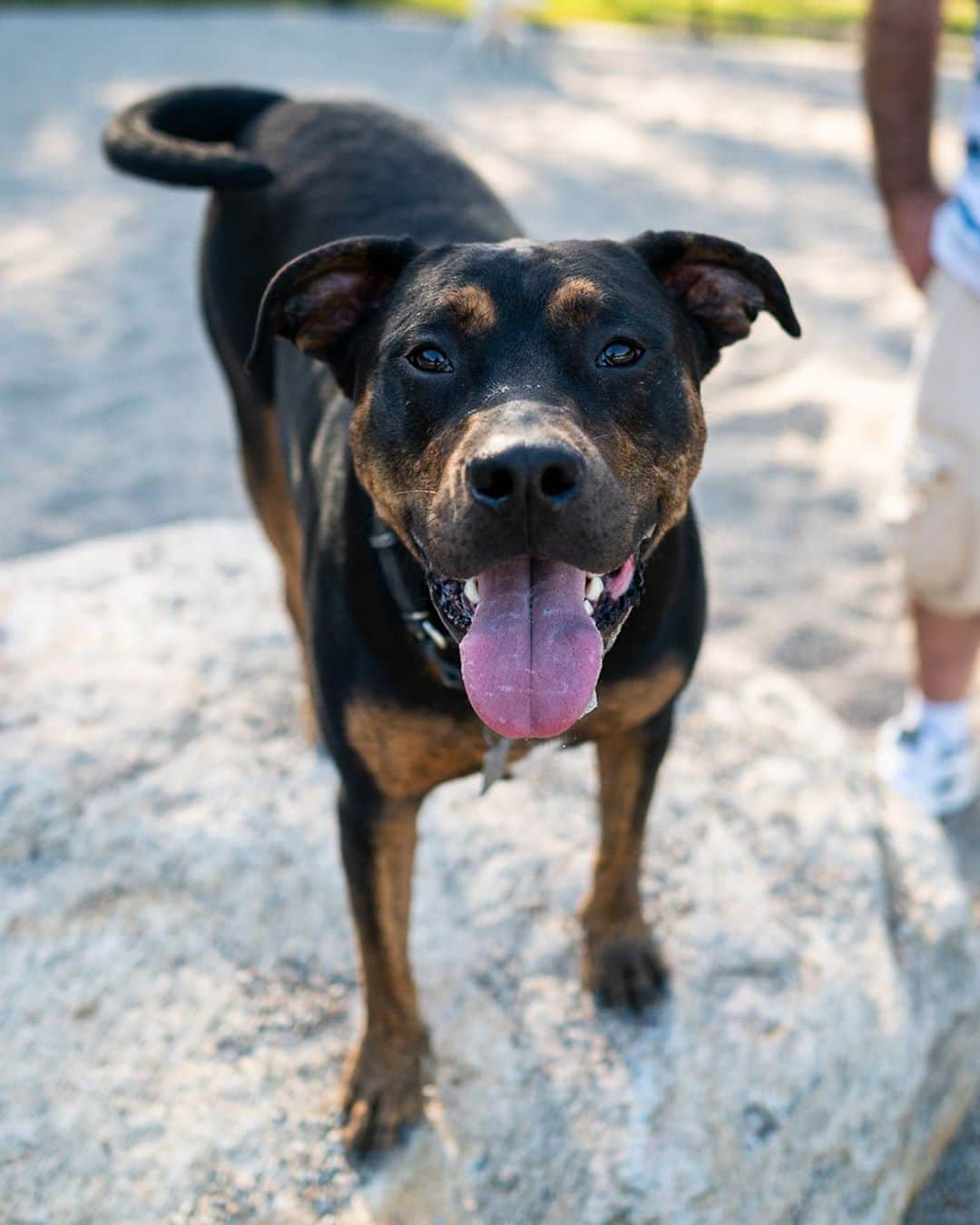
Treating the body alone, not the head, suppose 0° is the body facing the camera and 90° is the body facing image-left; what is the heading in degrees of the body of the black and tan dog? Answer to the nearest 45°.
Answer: approximately 0°
